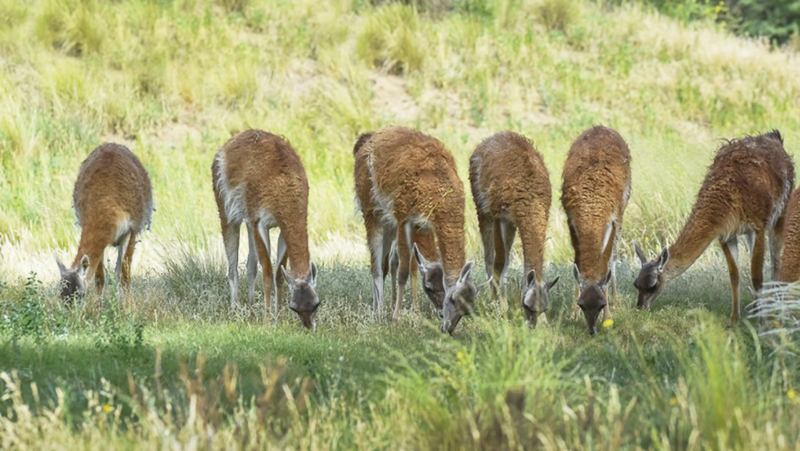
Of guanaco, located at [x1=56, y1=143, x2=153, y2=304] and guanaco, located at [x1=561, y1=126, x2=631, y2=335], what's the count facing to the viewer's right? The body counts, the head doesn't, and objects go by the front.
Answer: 0

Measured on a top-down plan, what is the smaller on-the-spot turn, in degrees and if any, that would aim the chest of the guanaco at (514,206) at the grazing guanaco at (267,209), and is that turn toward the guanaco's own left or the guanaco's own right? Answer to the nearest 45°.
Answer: approximately 135° to the guanaco's own right

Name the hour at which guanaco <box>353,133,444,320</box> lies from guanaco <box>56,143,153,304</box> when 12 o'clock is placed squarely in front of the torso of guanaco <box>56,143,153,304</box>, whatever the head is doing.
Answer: guanaco <box>353,133,444,320</box> is roughly at 8 o'clock from guanaco <box>56,143,153,304</box>.

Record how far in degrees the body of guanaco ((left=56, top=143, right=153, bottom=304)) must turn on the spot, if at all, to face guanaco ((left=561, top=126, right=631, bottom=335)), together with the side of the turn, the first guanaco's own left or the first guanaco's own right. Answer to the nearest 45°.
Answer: approximately 90° to the first guanaco's own left

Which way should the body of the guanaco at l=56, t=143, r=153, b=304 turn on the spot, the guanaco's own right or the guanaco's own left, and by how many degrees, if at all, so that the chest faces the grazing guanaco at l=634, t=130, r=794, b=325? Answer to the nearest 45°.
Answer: approximately 90° to the guanaco's own left

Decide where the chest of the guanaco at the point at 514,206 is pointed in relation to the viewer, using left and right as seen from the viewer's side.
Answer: facing the viewer and to the right of the viewer

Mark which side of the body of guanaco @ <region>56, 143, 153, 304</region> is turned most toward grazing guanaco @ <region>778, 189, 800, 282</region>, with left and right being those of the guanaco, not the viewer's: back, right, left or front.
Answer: left

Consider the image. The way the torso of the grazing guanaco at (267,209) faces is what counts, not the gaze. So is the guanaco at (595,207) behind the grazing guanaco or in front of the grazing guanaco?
in front

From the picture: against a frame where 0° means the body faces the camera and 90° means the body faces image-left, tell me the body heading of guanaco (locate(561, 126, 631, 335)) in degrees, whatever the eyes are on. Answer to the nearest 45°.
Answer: approximately 0°

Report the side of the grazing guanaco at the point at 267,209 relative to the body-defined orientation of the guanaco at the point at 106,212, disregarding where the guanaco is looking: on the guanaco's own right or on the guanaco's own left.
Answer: on the guanaco's own left

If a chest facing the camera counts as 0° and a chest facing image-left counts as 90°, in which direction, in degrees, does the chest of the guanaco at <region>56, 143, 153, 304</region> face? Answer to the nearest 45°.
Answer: approximately 45°

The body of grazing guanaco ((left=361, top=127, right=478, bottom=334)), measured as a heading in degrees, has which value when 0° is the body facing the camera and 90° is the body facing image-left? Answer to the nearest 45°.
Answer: approximately 315°
